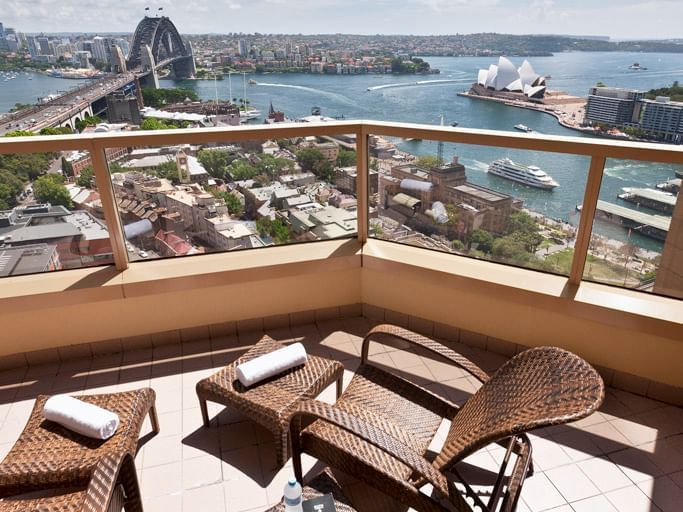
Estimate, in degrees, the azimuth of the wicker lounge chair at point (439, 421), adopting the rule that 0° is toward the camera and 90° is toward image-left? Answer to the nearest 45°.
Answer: approximately 135°

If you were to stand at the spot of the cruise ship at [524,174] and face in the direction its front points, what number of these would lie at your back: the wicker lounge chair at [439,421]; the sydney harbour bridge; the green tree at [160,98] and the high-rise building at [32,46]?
3

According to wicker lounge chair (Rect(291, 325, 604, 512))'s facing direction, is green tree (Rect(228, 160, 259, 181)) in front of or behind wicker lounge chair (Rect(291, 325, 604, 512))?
in front

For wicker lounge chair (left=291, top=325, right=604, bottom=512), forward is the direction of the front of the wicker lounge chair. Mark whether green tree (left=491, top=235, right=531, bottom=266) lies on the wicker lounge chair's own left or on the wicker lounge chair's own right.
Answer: on the wicker lounge chair's own right

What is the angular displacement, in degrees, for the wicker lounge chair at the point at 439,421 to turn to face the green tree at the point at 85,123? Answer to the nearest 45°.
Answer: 0° — it already faces it

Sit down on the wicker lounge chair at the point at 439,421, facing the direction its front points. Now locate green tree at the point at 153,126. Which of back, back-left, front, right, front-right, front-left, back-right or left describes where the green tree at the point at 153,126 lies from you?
front

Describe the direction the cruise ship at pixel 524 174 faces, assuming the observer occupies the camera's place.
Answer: facing the viewer and to the right of the viewer

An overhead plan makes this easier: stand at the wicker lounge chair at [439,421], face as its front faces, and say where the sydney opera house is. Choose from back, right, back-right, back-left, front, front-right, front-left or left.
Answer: front-right

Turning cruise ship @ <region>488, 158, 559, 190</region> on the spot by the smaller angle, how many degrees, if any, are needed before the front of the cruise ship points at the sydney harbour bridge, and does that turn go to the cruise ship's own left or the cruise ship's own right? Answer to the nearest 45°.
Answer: approximately 180°

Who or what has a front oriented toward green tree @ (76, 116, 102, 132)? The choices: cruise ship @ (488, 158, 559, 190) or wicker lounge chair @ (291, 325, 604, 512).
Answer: the wicker lounge chair

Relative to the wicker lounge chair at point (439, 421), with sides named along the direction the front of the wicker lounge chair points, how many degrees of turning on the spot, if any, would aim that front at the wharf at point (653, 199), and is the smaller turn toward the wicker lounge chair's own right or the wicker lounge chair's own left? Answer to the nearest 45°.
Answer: approximately 90° to the wicker lounge chair's own right

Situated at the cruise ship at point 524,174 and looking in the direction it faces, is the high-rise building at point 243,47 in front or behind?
behind

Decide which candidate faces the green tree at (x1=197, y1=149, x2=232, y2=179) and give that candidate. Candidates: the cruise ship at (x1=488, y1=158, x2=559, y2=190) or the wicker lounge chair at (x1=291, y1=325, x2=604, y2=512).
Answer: the wicker lounge chair

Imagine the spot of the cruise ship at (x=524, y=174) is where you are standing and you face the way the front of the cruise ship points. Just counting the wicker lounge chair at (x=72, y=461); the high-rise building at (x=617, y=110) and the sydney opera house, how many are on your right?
1

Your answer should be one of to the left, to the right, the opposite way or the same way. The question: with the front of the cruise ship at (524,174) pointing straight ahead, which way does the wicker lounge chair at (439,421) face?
the opposite way
